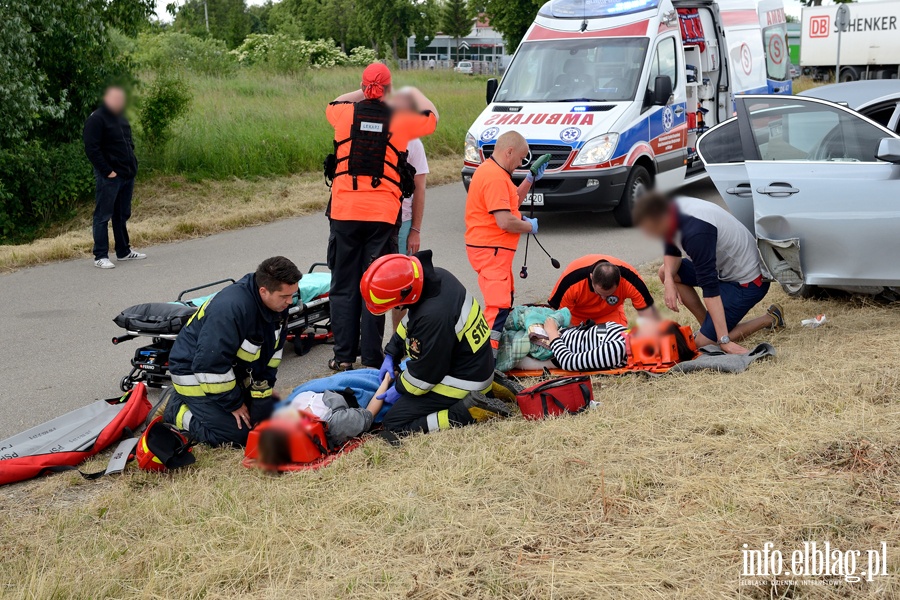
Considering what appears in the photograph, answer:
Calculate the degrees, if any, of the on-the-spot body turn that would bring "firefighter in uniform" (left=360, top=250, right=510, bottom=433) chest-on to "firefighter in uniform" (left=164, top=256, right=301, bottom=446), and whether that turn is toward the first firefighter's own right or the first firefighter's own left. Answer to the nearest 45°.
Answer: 0° — they already face them

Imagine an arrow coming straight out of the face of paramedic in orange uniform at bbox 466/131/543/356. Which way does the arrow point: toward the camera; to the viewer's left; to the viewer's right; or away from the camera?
to the viewer's right

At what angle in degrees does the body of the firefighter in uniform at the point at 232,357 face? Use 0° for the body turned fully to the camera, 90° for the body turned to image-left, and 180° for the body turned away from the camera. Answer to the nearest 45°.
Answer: approximately 315°

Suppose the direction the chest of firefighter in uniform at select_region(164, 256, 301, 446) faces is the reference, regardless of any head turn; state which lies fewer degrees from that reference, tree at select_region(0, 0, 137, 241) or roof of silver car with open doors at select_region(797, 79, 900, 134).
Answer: the roof of silver car with open doors

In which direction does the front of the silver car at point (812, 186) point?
to the viewer's right

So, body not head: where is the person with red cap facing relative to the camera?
away from the camera

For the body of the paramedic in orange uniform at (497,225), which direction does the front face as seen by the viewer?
to the viewer's right

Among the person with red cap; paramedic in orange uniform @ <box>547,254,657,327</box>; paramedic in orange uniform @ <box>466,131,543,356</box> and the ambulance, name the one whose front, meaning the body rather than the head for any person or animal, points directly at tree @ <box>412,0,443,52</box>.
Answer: the person with red cap

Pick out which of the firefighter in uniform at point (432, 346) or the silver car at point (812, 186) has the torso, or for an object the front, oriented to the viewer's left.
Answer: the firefighter in uniform

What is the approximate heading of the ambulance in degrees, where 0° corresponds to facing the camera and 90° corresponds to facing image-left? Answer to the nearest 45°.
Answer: approximately 45°

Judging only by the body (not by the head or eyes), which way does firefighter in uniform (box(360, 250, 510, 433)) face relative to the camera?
to the viewer's left

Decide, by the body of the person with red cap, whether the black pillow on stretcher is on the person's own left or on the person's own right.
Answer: on the person's own left

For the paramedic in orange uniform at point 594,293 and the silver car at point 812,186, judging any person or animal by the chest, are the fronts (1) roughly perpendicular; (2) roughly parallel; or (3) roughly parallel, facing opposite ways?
roughly perpendicular

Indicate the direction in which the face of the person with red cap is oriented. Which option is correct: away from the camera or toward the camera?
away from the camera
